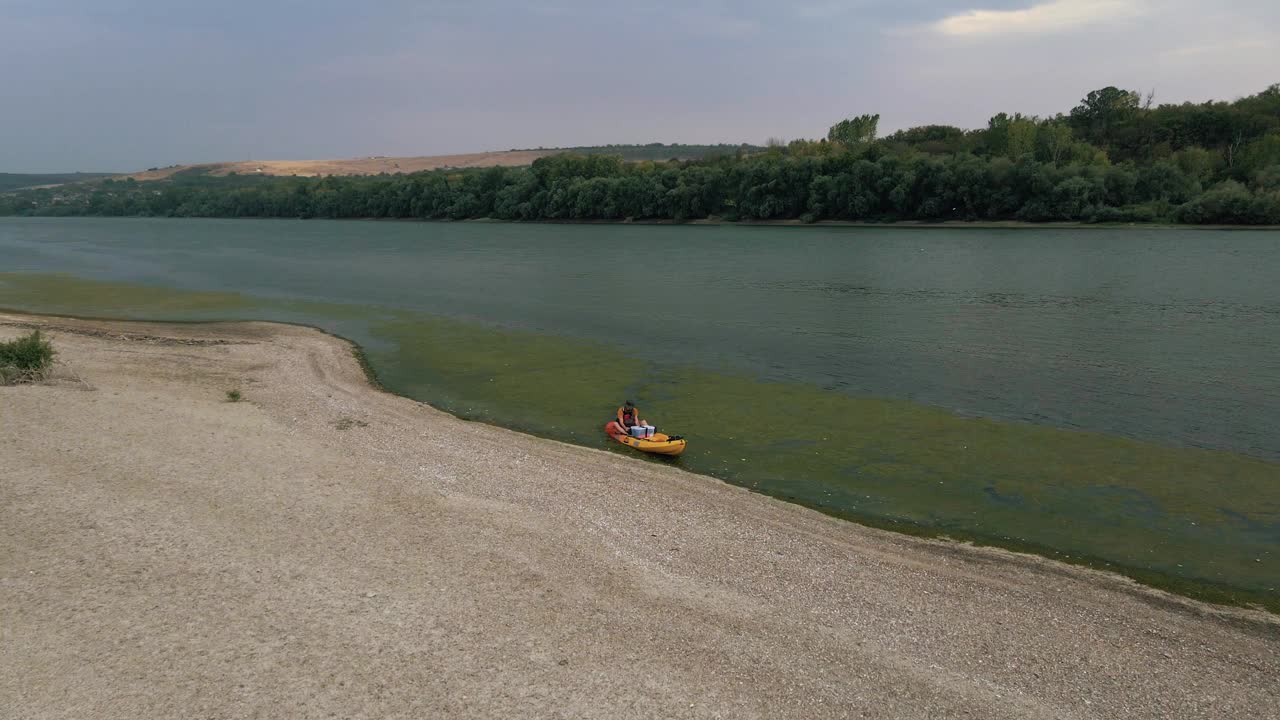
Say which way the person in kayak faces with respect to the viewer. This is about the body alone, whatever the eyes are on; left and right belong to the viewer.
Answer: facing the viewer and to the right of the viewer

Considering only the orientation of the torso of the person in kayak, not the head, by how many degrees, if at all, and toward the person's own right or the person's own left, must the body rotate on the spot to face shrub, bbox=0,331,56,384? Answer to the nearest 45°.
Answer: approximately 135° to the person's own right
